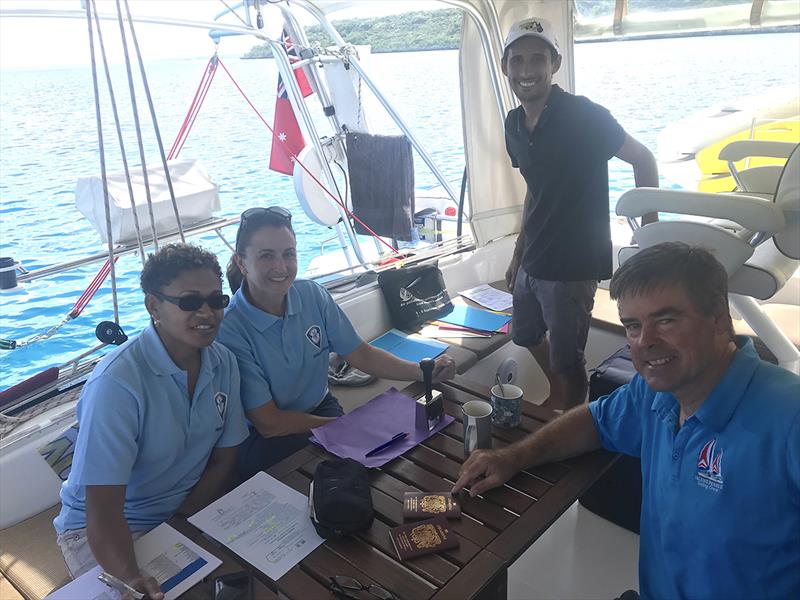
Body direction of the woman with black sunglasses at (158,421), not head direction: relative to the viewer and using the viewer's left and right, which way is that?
facing the viewer and to the right of the viewer

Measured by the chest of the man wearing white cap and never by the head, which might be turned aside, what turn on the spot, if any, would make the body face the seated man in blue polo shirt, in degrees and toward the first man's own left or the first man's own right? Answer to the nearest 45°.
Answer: approximately 45° to the first man's own left

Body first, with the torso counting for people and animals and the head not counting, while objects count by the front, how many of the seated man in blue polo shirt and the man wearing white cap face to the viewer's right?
0

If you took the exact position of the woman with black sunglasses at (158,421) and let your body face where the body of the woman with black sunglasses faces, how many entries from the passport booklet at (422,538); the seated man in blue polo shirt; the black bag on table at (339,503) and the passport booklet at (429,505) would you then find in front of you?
4

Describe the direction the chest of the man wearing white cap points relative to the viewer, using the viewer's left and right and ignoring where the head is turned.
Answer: facing the viewer and to the left of the viewer

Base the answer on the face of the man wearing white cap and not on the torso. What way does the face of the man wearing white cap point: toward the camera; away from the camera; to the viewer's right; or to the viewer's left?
toward the camera

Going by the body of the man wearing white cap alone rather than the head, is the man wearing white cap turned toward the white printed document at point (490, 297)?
no

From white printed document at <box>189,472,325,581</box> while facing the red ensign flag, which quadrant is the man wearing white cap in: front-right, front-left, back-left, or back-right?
front-right

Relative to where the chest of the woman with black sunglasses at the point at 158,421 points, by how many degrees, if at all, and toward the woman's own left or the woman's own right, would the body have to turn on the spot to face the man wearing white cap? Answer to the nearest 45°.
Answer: approximately 45° to the woman's own left

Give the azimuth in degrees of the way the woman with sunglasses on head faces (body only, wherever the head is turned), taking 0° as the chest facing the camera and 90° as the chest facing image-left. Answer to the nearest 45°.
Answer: approximately 315°

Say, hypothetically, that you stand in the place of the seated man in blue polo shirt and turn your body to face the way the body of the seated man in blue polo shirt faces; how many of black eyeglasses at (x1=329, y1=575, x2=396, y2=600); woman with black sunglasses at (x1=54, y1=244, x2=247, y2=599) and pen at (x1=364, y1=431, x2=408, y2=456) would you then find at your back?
0

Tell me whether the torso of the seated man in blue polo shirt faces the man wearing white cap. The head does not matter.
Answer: no

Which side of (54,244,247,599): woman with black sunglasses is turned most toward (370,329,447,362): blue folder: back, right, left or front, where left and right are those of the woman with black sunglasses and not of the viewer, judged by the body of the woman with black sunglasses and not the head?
left

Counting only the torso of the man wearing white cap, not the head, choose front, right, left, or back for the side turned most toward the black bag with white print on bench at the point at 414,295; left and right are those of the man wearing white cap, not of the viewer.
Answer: right

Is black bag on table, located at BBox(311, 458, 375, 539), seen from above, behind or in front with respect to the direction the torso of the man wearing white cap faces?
in front

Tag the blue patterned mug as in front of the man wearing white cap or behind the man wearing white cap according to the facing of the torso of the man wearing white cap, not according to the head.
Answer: in front

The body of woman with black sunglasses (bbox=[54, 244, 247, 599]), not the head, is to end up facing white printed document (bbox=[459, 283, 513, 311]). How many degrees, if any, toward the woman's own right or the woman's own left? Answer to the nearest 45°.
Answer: approximately 90° to the woman's own left

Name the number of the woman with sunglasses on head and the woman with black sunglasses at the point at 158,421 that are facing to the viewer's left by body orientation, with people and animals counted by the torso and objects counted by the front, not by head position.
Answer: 0

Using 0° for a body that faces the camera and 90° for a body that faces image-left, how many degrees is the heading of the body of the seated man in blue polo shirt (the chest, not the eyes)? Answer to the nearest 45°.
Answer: approximately 45°

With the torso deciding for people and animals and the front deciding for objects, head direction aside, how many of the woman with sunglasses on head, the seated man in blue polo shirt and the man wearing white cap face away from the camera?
0

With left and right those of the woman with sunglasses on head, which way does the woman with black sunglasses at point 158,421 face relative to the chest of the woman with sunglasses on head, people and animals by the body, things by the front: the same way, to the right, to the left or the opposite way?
the same way

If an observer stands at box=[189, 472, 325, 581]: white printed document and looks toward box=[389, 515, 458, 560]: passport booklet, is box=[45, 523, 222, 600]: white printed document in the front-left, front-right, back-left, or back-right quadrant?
back-right
